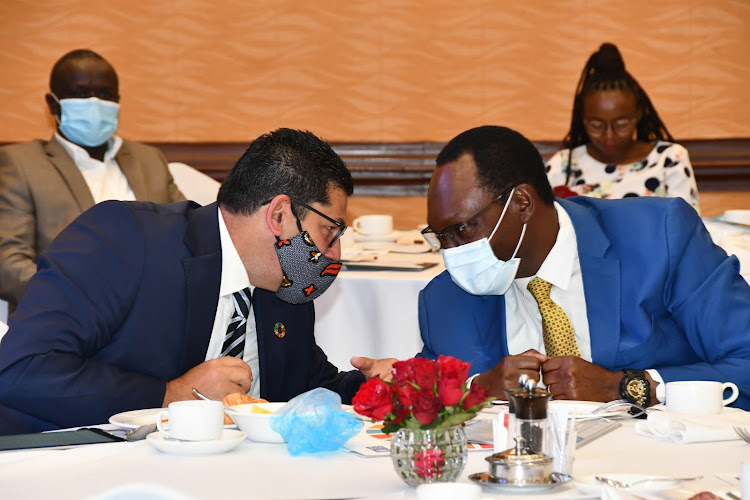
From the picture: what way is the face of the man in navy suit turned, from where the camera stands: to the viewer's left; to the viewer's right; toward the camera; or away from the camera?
to the viewer's right

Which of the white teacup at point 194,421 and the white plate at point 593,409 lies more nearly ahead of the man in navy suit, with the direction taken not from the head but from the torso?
the white plate

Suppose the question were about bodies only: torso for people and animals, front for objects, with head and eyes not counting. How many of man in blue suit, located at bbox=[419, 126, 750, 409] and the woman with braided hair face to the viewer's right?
0

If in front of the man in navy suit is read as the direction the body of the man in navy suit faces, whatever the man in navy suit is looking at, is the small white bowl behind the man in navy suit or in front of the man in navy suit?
in front

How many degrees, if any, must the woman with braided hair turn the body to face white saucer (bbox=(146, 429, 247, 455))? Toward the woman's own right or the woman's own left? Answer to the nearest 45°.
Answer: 0° — they already face it

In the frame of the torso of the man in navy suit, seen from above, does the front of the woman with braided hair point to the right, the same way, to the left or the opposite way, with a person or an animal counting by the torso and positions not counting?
to the right

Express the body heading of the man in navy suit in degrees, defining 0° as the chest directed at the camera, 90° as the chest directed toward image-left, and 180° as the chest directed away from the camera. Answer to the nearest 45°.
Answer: approximately 315°

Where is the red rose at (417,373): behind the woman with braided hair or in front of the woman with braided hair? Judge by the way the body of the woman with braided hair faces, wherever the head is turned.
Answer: in front

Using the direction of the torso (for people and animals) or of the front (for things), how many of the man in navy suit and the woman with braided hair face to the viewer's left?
0

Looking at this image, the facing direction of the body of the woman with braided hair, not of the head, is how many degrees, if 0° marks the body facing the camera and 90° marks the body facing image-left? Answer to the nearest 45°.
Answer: approximately 0°

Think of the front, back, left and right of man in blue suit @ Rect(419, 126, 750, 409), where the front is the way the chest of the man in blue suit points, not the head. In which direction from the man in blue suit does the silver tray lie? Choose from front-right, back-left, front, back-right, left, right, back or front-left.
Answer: front-left
